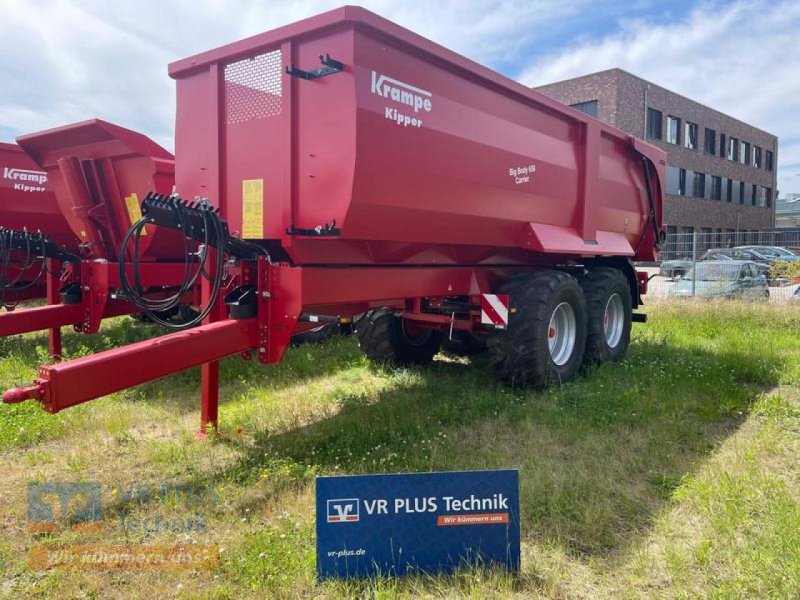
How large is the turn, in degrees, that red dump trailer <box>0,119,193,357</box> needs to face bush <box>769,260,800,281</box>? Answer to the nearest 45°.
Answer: approximately 135° to its left

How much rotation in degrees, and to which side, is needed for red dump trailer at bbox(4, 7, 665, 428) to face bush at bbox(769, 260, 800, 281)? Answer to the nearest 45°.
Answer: approximately 180°

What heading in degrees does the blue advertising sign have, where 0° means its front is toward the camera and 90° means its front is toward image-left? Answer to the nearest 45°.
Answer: approximately 0°

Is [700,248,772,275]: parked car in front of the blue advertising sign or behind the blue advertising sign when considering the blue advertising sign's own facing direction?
behind

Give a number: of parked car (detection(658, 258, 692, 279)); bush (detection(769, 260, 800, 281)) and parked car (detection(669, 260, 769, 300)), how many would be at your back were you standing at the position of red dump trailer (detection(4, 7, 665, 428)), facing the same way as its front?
3

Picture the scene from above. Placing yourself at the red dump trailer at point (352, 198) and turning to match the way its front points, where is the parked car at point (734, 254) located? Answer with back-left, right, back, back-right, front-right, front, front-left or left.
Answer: back

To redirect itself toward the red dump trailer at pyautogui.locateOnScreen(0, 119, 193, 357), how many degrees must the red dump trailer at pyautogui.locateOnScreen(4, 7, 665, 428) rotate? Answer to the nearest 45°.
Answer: approximately 90° to its right

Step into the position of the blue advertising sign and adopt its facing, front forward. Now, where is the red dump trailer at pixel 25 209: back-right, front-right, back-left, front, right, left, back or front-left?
back-right

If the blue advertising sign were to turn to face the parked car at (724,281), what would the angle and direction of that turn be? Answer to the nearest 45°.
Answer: approximately 135° to its left
